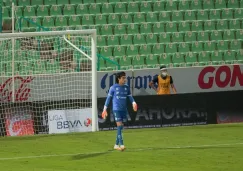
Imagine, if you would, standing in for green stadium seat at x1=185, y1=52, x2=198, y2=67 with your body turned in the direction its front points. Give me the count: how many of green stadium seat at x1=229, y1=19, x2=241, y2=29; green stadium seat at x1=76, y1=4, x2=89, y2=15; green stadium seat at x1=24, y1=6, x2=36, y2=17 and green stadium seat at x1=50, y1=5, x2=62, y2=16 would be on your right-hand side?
3

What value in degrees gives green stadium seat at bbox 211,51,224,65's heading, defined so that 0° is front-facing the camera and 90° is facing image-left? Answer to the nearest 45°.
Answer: approximately 0°

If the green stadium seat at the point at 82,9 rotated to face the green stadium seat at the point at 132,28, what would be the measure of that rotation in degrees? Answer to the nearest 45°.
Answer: approximately 90° to its left

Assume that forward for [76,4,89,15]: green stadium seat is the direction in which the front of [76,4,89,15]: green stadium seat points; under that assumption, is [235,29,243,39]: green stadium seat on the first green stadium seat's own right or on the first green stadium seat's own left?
on the first green stadium seat's own left

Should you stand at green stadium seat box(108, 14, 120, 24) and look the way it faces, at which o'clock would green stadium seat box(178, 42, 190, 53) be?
green stadium seat box(178, 42, 190, 53) is roughly at 9 o'clock from green stadium seat box(108, 14, 120, 24).

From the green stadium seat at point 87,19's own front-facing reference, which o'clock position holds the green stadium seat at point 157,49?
the green stadium seat at point 157,49 is roughly at 9 o'clock from the green stadium seat at point 87,19.
